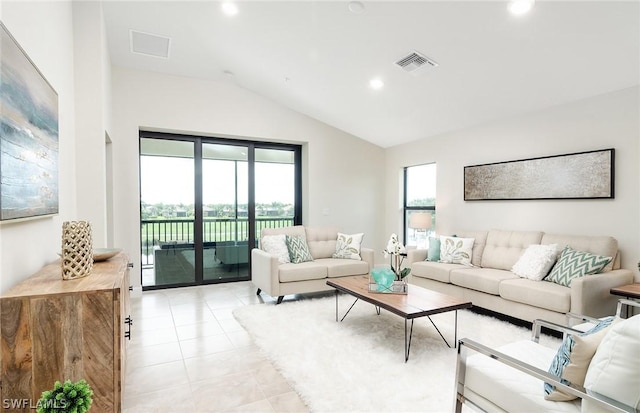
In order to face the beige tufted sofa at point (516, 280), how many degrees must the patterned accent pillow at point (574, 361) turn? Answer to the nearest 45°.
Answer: approximately 45° to its right

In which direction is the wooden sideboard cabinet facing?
to the viewer's right

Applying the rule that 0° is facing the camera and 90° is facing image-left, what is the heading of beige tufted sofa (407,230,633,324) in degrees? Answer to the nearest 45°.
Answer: approximately 45°

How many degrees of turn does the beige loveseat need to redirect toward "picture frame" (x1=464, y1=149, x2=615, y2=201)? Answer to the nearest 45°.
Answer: approximately 45° to its left

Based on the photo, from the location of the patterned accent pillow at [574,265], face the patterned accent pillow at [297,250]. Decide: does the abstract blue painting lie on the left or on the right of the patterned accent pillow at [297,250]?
left
